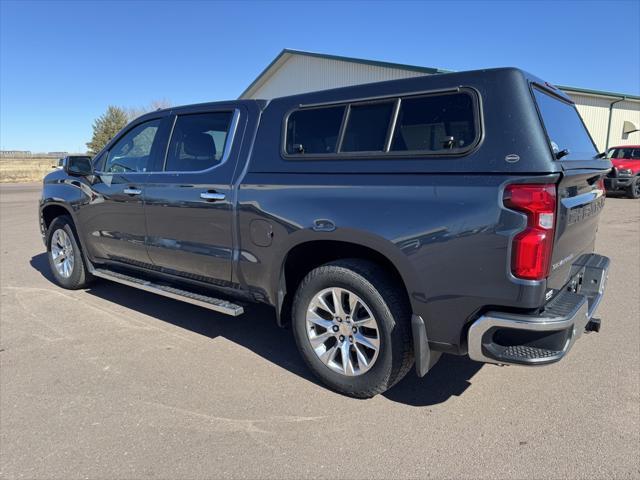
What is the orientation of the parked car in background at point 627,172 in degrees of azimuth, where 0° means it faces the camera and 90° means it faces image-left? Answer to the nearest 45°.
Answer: approximately 45°

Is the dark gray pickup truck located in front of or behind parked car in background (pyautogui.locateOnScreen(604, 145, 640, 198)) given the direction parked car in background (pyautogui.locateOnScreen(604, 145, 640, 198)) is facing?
in front

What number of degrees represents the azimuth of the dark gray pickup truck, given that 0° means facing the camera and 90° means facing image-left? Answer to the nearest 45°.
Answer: approximately 135°

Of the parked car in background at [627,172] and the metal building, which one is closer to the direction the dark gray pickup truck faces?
the metal building

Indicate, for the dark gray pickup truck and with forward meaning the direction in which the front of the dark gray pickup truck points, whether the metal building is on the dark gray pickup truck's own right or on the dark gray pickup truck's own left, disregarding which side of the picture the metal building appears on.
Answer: on the dark gray pickup truck's own right

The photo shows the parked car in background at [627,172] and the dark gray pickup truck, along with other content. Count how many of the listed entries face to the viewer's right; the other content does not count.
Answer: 0

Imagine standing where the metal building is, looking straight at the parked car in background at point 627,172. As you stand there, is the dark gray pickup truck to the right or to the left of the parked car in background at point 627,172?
right
